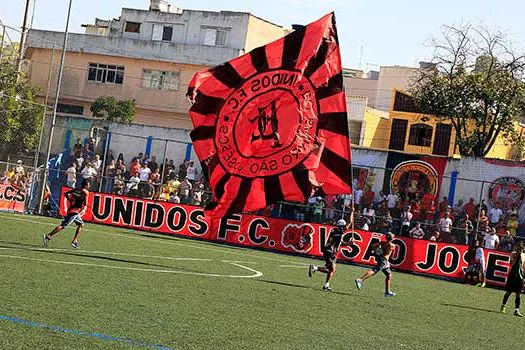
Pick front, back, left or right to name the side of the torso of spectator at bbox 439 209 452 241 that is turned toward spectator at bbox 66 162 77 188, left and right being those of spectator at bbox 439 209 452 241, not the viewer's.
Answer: right

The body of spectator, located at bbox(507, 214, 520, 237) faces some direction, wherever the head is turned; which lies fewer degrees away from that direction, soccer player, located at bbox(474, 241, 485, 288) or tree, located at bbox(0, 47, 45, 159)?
the soccer player

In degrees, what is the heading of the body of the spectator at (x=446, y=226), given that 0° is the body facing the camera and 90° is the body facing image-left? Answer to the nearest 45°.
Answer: approximately 0°

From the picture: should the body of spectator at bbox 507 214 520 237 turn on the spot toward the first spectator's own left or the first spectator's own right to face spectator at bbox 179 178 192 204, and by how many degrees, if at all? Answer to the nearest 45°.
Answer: approximately 90° to the first spectator's own right

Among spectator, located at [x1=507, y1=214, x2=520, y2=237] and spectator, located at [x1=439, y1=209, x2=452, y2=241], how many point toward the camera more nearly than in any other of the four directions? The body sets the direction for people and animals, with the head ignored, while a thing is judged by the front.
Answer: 2

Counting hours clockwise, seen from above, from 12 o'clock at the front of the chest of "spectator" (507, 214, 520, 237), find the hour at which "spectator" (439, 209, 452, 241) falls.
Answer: "spectator" (439, 209, 452, 241) is roughly at 2 o'clock from "spectator" (507, 214, 520, 237).

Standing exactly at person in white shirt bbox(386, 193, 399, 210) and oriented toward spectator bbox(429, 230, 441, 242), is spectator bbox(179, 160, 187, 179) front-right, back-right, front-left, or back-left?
back-right

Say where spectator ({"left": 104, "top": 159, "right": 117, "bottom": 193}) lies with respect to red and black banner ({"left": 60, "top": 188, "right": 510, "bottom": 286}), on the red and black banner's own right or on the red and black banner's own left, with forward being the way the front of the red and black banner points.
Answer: on the red and black banner's own right

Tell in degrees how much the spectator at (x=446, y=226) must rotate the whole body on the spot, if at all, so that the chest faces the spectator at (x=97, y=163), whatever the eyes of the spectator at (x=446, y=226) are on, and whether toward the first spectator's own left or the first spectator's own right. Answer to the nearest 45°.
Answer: approximately 90° to the first spectator's own right

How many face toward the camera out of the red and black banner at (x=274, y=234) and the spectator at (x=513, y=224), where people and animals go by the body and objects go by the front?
2
